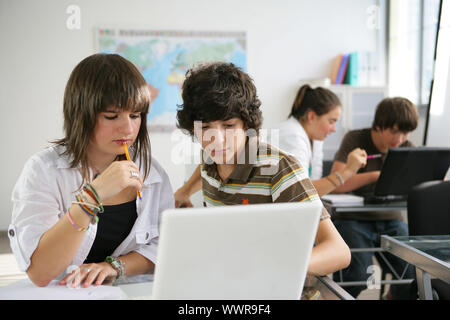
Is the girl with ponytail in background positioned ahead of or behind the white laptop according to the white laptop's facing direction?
ahead

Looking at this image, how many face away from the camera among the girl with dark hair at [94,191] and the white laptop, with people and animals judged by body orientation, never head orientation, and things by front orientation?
1

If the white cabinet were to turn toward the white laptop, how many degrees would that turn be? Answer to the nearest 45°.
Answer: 0° — it already faces it

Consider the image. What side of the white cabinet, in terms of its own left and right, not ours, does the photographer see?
front

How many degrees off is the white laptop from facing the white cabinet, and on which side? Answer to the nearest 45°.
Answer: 0° — it already faces it

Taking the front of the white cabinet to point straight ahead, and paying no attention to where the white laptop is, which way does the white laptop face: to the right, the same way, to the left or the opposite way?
the opposite way

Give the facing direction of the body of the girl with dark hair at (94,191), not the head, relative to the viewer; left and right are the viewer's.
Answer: facing the viewer and to the right of the viewer

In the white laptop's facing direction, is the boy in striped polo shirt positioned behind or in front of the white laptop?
in front

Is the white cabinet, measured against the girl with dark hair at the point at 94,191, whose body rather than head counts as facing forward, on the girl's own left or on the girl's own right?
on the girl's own left

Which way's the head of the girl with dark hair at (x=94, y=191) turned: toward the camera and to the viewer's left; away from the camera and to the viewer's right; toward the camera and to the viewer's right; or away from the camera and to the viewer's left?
toward the camera and to the viewer's right

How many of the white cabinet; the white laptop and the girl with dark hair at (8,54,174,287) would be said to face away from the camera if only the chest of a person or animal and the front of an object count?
1

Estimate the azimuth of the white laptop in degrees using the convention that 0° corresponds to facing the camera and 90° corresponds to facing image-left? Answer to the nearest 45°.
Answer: approximately 180°

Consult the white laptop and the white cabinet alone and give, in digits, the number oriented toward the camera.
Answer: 1
